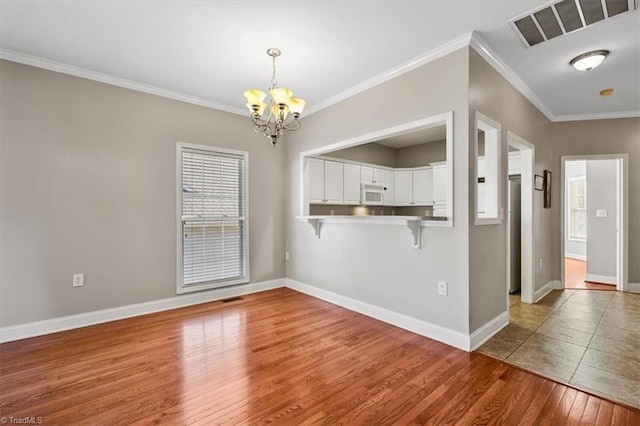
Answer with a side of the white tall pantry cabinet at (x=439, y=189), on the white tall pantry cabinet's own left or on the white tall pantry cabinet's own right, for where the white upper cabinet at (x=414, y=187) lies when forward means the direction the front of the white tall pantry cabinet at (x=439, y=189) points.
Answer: on the white tall pantry cabinet's own right

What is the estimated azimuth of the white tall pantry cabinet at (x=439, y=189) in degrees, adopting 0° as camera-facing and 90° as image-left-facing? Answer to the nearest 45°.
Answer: approximately 45°

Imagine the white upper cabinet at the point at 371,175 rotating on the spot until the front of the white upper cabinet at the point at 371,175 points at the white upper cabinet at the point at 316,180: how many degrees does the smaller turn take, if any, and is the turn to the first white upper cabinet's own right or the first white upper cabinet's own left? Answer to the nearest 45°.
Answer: approximately 90° to the first white upper cabinet's own right

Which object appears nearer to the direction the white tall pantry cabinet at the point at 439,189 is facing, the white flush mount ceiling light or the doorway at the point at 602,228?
the white flush mount ceiling light

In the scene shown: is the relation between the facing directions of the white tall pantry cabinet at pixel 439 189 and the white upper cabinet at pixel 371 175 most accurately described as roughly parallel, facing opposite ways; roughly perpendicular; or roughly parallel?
roughly perpendicular

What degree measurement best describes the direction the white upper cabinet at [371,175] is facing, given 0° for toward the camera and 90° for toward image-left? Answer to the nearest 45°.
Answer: approximately 315°

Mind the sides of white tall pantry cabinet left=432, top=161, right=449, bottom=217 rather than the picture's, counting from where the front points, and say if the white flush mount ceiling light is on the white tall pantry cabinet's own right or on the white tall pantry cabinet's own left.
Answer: on the white tall pantry cabinet's own left

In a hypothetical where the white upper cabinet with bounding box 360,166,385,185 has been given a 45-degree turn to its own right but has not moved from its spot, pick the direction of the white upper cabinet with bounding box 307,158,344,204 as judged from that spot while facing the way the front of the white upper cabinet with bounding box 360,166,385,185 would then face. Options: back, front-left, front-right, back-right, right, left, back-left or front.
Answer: front-right

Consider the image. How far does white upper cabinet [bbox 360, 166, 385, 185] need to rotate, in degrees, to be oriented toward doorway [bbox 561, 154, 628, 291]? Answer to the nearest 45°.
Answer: approximately 45° to its left
